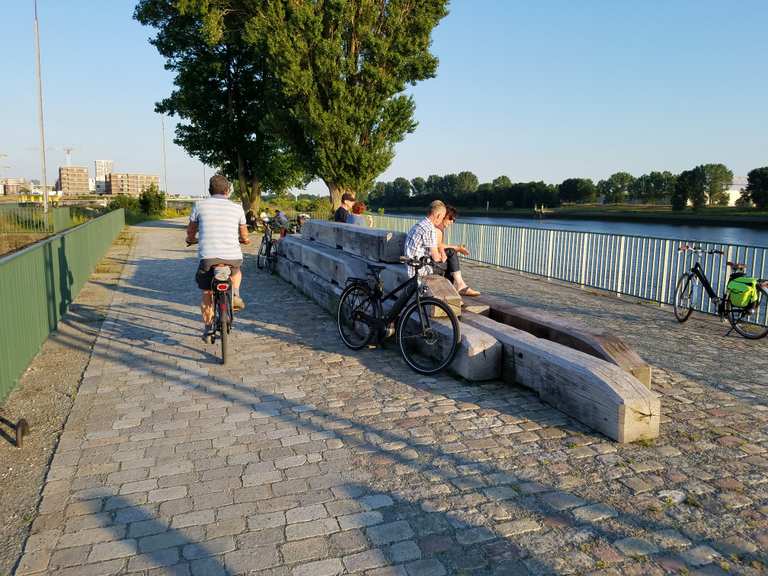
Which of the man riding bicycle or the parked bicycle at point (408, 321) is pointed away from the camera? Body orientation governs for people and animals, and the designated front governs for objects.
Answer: the man riding bicycle

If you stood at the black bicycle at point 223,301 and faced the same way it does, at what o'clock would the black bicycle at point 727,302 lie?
the black bicycle at point 727,302 is roughly at 3 o'clock from the black bicycle at point 223,301.

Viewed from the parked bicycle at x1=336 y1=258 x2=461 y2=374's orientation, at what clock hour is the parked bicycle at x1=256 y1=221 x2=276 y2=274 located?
the parked bicycle at x1=256 y1=221 x2=276 y2=274 is roughly at 7 o'clock from the parked bicycle at x1=336 y1=258 x2=461 y2=374.

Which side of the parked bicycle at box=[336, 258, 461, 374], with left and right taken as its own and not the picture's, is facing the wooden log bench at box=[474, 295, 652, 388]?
front

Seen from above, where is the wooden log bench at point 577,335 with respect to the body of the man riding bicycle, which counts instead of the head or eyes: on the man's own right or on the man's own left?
on the man's own right

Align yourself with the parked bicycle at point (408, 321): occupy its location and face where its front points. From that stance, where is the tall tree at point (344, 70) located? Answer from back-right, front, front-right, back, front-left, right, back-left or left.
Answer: back-left

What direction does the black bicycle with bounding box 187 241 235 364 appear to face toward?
away from the camera

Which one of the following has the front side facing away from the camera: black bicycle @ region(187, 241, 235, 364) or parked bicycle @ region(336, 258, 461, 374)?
the black bicycle

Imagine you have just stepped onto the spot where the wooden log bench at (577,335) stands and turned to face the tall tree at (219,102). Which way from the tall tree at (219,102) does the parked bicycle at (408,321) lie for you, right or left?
left

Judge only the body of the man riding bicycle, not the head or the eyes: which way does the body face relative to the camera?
away from the camera

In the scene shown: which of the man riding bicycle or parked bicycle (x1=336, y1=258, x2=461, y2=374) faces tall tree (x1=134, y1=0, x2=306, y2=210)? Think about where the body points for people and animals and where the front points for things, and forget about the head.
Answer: the man riding bicycle

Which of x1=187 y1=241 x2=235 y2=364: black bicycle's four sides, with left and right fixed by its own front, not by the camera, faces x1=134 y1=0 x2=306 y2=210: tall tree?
front

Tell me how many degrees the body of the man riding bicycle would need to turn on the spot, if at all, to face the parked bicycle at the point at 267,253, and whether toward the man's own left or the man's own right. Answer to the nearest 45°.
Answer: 0° — they already face it
